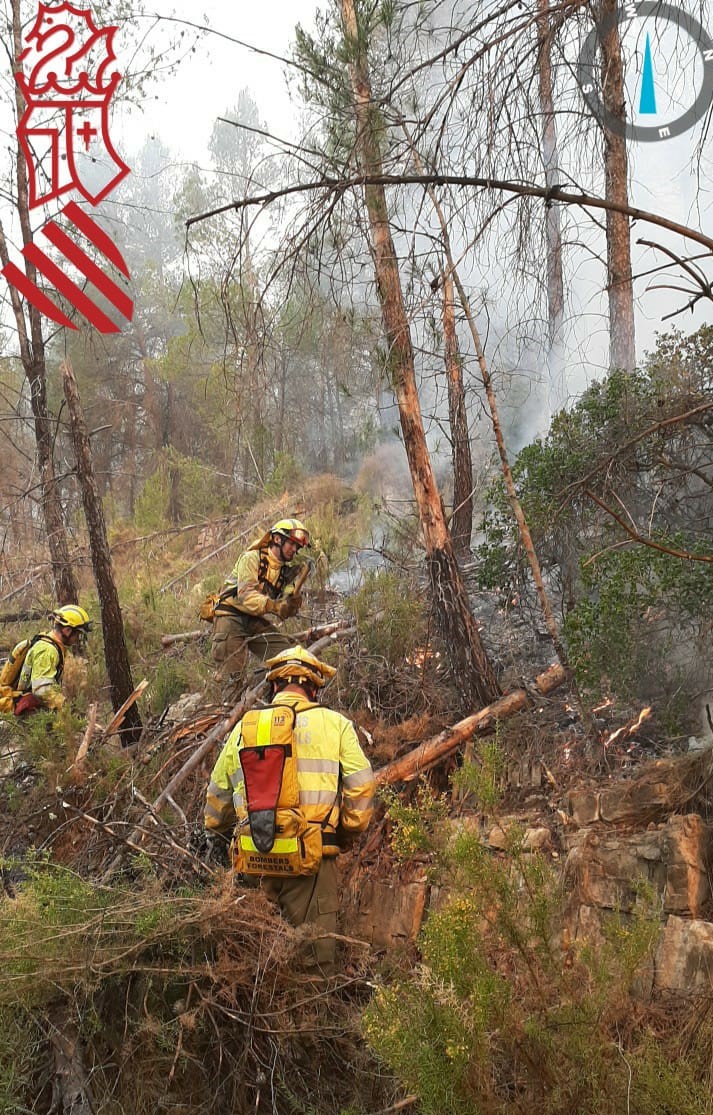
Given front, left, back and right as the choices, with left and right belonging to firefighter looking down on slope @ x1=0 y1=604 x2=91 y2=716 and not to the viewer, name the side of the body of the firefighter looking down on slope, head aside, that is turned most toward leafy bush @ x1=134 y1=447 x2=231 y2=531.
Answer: left

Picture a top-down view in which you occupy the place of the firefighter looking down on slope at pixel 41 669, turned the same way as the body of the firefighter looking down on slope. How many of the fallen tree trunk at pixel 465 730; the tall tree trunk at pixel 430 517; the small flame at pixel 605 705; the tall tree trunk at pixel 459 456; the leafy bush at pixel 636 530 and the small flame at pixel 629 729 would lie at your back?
0

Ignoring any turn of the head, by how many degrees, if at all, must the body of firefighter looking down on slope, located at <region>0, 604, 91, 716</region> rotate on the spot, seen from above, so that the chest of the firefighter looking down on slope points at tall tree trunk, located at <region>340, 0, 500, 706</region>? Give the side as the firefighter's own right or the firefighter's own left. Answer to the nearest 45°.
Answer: approximately 45° to the firefighter's own right

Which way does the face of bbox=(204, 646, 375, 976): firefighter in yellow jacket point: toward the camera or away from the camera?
away from the camera

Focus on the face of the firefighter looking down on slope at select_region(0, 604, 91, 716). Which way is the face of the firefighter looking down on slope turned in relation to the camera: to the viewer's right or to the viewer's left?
to the viewer's right

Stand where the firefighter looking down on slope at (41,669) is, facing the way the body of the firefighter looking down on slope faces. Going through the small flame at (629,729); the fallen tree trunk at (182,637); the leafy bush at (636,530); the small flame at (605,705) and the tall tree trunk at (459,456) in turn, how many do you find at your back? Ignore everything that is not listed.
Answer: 0

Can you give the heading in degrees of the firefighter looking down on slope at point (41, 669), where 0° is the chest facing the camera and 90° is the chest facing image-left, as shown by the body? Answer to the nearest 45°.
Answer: approximately 270°

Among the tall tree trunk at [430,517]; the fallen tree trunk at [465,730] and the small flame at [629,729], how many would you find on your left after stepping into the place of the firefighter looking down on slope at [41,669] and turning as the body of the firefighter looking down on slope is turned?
0

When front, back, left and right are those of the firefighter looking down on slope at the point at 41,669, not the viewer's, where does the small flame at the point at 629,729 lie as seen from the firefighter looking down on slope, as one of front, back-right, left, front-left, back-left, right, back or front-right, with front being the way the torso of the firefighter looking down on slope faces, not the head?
front-right

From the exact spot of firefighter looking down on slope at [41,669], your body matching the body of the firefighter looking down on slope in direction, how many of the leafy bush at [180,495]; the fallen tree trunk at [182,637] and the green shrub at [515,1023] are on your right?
1

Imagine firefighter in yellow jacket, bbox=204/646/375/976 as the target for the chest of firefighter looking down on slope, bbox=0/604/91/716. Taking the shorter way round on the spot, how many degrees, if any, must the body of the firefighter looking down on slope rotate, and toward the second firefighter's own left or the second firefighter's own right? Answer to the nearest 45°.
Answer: approximately 90° to the second firefighter's own right

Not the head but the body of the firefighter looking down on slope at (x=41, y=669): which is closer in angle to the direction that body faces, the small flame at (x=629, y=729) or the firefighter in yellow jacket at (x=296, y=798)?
the small flame

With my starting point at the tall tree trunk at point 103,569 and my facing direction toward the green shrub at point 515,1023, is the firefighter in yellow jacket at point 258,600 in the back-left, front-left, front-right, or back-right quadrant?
front-left

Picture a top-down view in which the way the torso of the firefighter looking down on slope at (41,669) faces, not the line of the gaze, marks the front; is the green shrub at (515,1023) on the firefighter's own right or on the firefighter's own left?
on the firefighter's own right

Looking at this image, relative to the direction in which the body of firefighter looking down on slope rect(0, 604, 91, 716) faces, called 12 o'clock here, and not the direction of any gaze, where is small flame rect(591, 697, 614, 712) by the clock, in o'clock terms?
The small flame is roughly at 1 o'clock from the firefighter looking down on slope.

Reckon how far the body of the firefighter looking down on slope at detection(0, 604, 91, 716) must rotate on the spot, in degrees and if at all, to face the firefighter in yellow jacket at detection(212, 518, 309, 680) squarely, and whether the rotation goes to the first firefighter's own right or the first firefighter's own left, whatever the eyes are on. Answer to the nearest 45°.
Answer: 0° — they already face them

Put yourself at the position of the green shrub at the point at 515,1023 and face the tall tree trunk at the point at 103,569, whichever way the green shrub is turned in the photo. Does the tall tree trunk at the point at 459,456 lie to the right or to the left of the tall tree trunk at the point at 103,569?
right

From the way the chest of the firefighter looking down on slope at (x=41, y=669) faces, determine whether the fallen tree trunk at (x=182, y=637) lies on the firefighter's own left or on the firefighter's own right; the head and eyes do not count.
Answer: on the firefighter's own left
